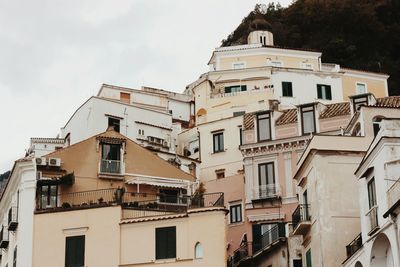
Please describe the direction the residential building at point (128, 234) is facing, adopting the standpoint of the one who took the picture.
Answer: facing the viewer

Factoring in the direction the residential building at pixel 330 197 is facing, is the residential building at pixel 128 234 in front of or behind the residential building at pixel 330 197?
in front

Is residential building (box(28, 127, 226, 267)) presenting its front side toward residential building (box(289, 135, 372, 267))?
no
